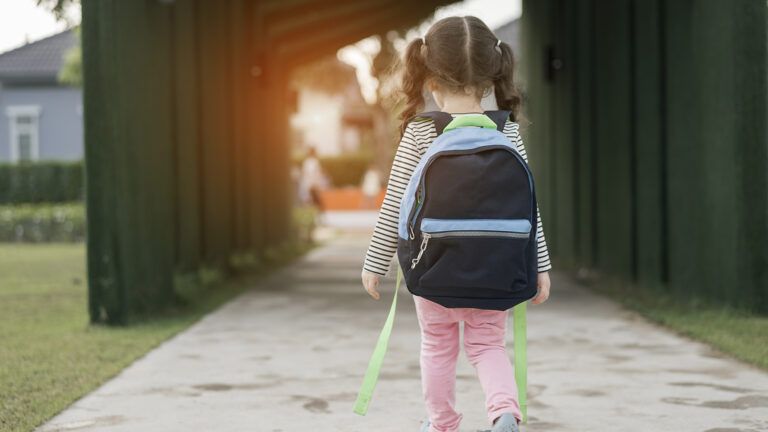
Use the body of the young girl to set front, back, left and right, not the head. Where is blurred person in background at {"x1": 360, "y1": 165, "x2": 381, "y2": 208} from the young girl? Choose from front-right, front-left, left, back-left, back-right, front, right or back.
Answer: front

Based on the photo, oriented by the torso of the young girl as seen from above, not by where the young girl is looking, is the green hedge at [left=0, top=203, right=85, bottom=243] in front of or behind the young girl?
in front

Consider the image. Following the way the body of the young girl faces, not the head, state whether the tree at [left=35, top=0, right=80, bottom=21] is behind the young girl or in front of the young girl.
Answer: in front

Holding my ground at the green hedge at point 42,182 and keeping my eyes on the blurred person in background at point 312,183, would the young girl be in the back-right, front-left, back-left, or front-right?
front-right

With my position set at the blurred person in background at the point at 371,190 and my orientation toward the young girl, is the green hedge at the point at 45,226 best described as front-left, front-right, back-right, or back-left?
front-right

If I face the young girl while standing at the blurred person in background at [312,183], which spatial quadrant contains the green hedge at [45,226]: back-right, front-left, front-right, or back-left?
front-right

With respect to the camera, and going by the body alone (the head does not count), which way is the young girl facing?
away from the camera

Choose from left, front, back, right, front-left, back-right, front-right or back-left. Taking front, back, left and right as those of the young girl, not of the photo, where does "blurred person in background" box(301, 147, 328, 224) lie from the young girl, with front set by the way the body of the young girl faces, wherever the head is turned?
front

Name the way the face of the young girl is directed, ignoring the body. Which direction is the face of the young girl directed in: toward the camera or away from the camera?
away from the camera
